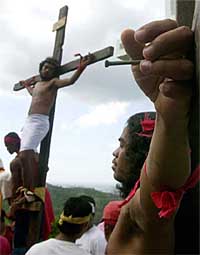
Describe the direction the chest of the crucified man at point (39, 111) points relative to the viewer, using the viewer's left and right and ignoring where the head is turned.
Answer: facing the viewer and to the left of the viewer
